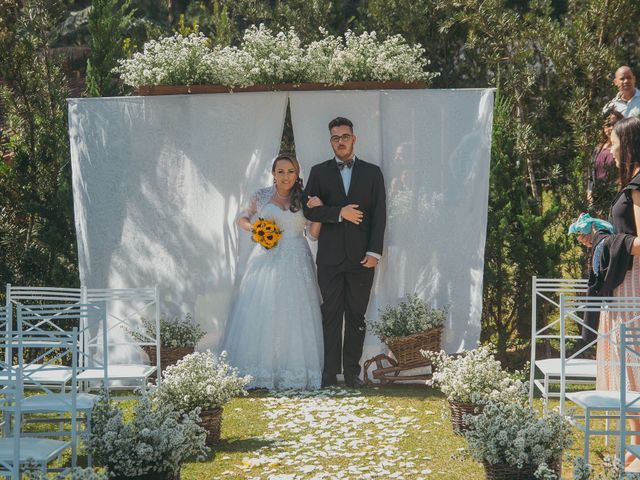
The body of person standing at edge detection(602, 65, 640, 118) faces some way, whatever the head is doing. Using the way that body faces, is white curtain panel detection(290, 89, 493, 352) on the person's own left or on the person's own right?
on the person's own right

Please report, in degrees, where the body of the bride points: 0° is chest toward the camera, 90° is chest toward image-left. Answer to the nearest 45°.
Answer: approximately 0°

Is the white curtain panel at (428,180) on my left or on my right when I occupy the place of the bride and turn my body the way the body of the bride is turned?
on my left

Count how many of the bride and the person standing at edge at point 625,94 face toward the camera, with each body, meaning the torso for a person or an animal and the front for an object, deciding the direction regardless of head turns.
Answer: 2

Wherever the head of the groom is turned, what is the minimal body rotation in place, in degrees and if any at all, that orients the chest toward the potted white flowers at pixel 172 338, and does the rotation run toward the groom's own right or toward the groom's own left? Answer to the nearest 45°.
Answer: approximately 90° to the groom's own right

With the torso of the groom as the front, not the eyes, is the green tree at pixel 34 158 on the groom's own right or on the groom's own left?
on the groom's own right

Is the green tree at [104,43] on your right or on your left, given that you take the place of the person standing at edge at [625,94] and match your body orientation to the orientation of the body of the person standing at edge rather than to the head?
on your right

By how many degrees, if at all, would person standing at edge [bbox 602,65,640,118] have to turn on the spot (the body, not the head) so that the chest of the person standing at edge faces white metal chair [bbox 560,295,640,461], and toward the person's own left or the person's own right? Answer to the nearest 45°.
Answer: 0° — they already face it
